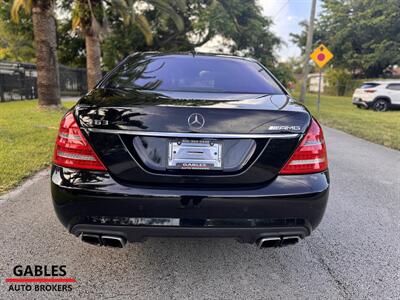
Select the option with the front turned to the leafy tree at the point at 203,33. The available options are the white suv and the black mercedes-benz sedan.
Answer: the black mercedes-benz sedan

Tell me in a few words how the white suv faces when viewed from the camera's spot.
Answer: facing away from the viewer and to the right of the viewer

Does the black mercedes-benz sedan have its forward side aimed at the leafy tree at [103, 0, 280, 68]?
yes

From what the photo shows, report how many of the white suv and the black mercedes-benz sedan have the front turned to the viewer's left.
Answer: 0

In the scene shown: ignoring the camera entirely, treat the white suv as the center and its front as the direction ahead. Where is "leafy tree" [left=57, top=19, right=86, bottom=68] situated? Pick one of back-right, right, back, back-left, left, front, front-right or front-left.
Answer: back-left

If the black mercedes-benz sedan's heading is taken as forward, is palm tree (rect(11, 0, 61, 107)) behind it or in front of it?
in front

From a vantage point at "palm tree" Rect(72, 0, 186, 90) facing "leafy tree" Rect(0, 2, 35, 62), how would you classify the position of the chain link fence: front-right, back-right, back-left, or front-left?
front-left

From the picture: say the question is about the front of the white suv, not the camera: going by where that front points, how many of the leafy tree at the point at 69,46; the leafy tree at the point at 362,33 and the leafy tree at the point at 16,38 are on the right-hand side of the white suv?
0

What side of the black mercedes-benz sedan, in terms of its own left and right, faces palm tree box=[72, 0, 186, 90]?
front

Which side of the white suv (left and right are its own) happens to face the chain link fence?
back

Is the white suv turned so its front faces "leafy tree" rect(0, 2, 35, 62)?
no

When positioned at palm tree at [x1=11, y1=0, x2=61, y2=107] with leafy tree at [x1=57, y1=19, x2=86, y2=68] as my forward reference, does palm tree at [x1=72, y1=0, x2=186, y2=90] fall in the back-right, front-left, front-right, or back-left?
front-right

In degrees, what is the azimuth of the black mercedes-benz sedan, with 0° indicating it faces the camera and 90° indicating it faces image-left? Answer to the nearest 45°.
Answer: approximately 180°

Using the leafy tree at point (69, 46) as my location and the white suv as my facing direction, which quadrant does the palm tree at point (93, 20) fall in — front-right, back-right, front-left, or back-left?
front-right

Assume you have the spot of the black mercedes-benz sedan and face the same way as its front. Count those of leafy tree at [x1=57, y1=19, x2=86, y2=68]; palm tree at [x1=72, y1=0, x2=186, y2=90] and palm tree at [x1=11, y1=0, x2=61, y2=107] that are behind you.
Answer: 0

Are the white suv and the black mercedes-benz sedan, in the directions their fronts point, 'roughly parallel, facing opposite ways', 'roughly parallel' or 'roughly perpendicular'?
roughly perpendicular

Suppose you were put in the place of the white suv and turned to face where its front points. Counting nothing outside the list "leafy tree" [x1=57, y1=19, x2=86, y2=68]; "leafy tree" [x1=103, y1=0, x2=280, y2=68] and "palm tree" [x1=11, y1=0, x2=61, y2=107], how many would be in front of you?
0
